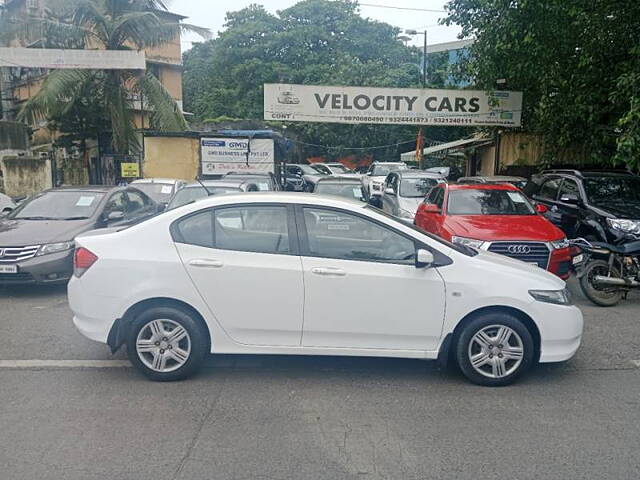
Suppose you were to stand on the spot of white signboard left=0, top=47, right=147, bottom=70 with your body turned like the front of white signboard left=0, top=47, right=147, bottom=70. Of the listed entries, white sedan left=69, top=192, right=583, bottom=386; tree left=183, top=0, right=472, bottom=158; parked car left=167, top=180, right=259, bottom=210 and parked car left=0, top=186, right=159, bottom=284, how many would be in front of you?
3

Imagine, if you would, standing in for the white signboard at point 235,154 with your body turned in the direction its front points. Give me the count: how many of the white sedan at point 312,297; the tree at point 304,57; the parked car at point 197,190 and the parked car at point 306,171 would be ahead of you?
2

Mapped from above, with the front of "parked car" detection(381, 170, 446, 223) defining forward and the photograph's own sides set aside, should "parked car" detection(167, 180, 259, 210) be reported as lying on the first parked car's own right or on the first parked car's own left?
on the first parked car's own right

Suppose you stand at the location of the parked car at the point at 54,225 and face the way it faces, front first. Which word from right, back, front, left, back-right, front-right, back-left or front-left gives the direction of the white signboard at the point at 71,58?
back-right

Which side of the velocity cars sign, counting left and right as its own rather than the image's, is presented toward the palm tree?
right

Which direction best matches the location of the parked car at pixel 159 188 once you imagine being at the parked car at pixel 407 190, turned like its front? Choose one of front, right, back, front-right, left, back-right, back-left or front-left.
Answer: back-right

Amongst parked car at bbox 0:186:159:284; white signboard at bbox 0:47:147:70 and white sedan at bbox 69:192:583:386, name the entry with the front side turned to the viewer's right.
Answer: the white sedan

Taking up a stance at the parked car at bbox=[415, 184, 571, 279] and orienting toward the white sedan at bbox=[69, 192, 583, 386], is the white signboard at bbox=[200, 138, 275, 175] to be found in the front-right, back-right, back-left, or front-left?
back-right

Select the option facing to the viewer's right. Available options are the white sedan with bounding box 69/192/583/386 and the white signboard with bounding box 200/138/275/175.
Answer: the white sedan
